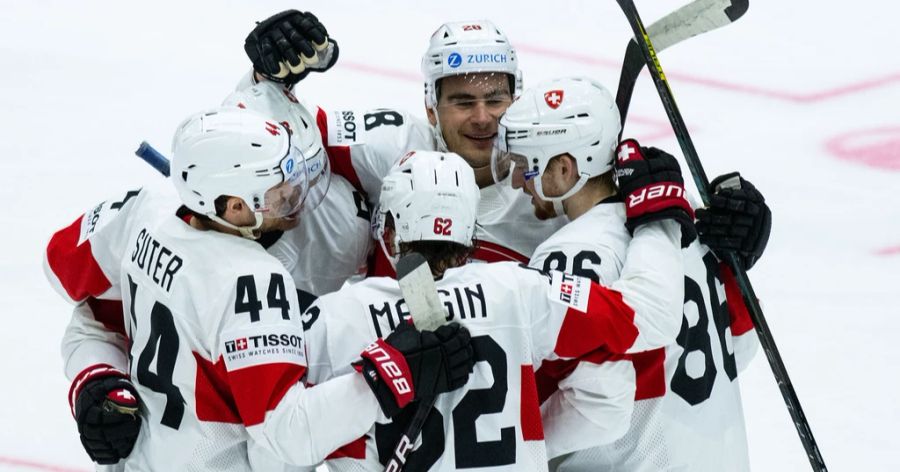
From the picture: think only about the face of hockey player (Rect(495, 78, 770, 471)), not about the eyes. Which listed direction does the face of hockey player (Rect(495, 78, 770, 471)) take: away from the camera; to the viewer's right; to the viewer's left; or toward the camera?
to the viewer's left

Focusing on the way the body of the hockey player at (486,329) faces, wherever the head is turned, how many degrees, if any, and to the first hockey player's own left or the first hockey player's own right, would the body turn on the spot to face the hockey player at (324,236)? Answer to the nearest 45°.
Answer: approximately 45° to the first hockey player's own left

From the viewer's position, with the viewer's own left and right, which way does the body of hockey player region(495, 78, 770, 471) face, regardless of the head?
facing away from the viewer and to the left of the viewer

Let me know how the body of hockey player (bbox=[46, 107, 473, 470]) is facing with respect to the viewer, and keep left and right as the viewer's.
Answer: facing away from the viewer and to the right of the viewer

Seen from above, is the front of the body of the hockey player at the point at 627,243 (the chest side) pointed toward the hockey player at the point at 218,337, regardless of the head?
no

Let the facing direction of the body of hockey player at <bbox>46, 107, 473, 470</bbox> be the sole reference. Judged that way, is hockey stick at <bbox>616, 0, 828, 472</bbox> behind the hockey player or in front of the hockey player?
in front

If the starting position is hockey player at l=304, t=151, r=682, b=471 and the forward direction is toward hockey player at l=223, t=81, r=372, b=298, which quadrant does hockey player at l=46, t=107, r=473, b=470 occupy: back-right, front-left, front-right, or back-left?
front-left

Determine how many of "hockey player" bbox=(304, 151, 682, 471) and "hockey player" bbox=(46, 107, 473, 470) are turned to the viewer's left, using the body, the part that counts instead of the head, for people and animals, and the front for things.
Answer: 0

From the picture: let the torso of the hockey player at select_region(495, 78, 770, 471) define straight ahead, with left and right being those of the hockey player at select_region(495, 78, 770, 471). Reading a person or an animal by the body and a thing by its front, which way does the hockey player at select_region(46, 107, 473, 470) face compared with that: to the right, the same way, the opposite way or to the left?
to the right

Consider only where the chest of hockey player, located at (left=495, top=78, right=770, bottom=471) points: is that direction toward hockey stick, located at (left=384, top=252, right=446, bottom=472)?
no

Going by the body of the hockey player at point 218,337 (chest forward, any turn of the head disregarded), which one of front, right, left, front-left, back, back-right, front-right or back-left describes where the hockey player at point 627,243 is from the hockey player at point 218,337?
front-right

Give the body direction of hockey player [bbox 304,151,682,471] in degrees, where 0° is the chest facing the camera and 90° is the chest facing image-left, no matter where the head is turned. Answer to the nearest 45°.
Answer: approximately 180°
